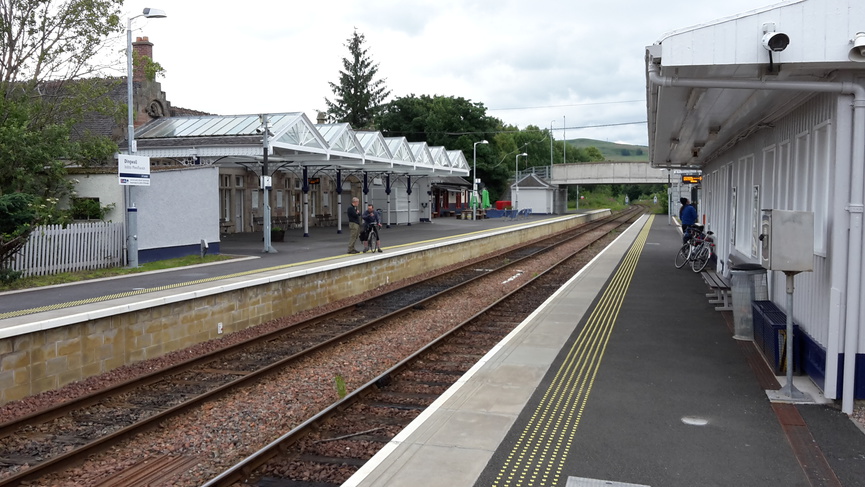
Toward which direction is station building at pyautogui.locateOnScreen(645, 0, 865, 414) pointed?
to the viewer's left

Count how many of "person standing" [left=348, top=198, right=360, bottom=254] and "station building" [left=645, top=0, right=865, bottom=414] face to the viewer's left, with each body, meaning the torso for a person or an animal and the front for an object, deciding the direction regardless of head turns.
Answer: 1

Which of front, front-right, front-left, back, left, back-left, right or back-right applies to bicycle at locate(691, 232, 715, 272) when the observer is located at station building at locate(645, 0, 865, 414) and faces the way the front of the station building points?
right

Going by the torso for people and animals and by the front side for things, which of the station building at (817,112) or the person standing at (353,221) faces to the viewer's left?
the station building
